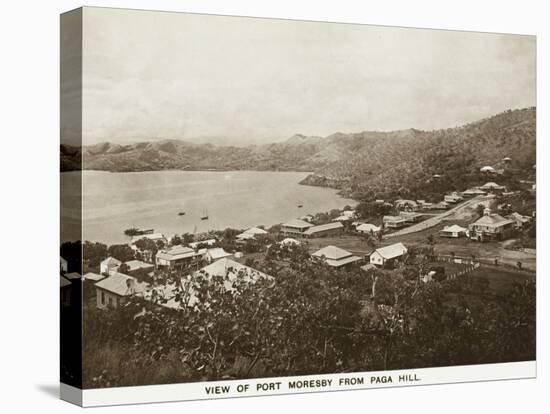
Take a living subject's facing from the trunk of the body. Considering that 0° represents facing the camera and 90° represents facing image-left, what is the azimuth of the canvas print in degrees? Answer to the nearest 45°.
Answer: approximately 315°
